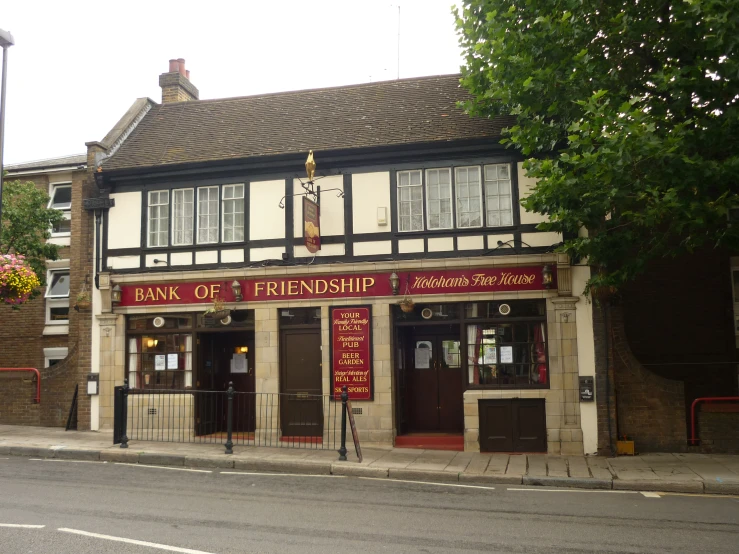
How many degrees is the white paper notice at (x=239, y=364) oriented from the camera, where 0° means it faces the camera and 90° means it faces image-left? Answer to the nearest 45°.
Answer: approximately 0°

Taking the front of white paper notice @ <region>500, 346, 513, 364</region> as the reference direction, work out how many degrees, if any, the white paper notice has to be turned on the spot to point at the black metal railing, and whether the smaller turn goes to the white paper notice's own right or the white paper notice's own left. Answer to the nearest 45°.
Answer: approximately 90° to the white paper notice's own right

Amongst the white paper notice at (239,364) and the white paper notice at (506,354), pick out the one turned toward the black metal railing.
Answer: the white paper notice at (239,364)

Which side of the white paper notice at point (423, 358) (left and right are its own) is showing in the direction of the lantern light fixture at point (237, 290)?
right
